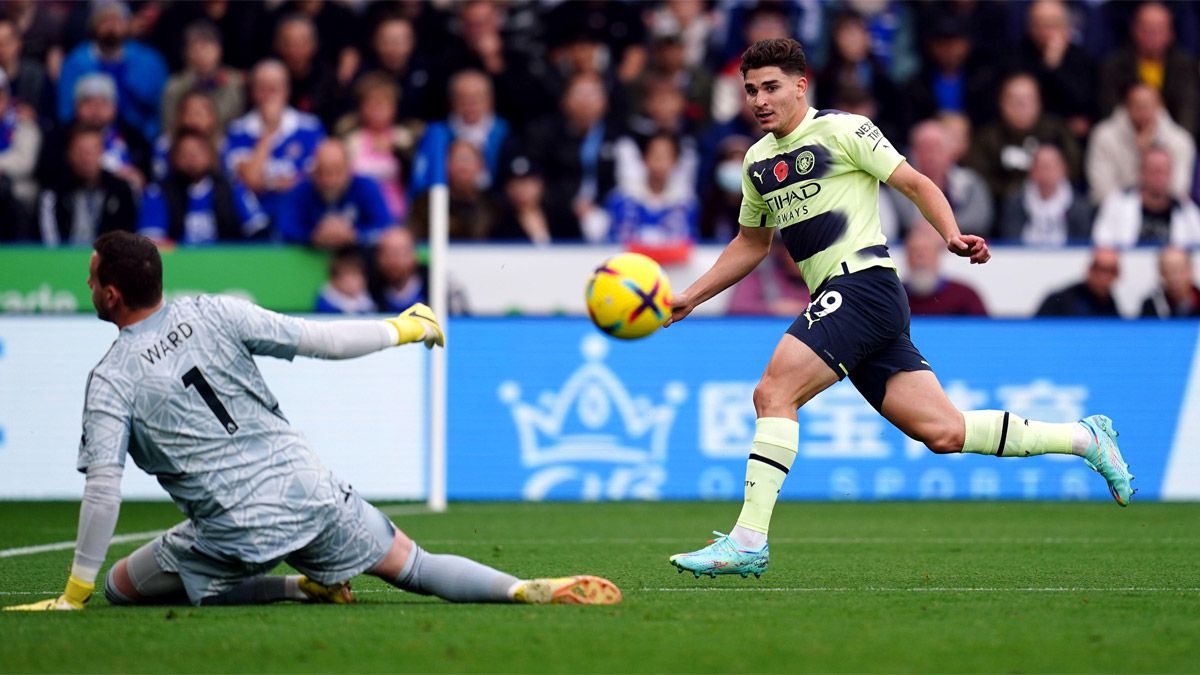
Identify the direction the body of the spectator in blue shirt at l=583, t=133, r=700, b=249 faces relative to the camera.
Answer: toward the camera

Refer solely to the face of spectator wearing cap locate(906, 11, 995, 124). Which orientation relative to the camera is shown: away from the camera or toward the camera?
toward the camera

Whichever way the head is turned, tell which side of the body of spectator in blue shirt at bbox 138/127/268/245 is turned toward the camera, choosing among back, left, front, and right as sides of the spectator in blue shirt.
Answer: front

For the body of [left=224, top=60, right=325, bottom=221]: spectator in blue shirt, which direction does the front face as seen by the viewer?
toward the camera

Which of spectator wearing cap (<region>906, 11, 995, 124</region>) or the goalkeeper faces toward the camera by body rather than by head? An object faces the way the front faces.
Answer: the spectator wearing cap

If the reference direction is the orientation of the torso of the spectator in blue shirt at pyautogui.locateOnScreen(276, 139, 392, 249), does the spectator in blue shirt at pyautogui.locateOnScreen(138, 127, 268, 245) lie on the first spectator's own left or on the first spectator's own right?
on the first spectator's own right

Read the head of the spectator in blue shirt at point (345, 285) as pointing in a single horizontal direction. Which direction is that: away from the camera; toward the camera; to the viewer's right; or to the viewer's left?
toward the camera

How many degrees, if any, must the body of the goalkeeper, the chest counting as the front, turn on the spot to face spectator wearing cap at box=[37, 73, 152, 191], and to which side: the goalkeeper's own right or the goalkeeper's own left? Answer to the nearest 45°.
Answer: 0° — they already face them

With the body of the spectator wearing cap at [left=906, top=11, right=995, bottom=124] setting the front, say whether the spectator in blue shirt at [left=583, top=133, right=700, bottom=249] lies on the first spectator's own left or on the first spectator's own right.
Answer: on the first spectator's own right

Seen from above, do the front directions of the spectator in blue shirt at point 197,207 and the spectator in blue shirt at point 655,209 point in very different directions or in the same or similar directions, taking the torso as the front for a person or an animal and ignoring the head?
same or similar directions

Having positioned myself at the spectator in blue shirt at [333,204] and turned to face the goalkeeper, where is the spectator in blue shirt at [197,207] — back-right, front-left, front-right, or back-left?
back-right

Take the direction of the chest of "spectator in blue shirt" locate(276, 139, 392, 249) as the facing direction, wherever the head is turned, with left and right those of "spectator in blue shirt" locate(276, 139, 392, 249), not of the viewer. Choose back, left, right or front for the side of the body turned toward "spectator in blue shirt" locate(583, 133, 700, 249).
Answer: left

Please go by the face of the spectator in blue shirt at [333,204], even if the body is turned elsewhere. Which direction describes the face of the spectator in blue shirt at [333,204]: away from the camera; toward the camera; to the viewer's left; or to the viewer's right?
toward the camera

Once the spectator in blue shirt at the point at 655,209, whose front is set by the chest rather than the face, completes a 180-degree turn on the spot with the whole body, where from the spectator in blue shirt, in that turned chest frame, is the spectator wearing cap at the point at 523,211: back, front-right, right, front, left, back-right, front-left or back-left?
left

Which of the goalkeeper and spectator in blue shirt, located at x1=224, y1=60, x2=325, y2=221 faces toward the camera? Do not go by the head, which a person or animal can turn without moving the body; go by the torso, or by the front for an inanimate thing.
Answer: the spectator in blue shirt

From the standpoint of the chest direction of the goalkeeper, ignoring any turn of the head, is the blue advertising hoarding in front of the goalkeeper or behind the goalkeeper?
in front

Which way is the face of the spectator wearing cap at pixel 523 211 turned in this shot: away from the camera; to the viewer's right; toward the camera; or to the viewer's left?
toward the camera
